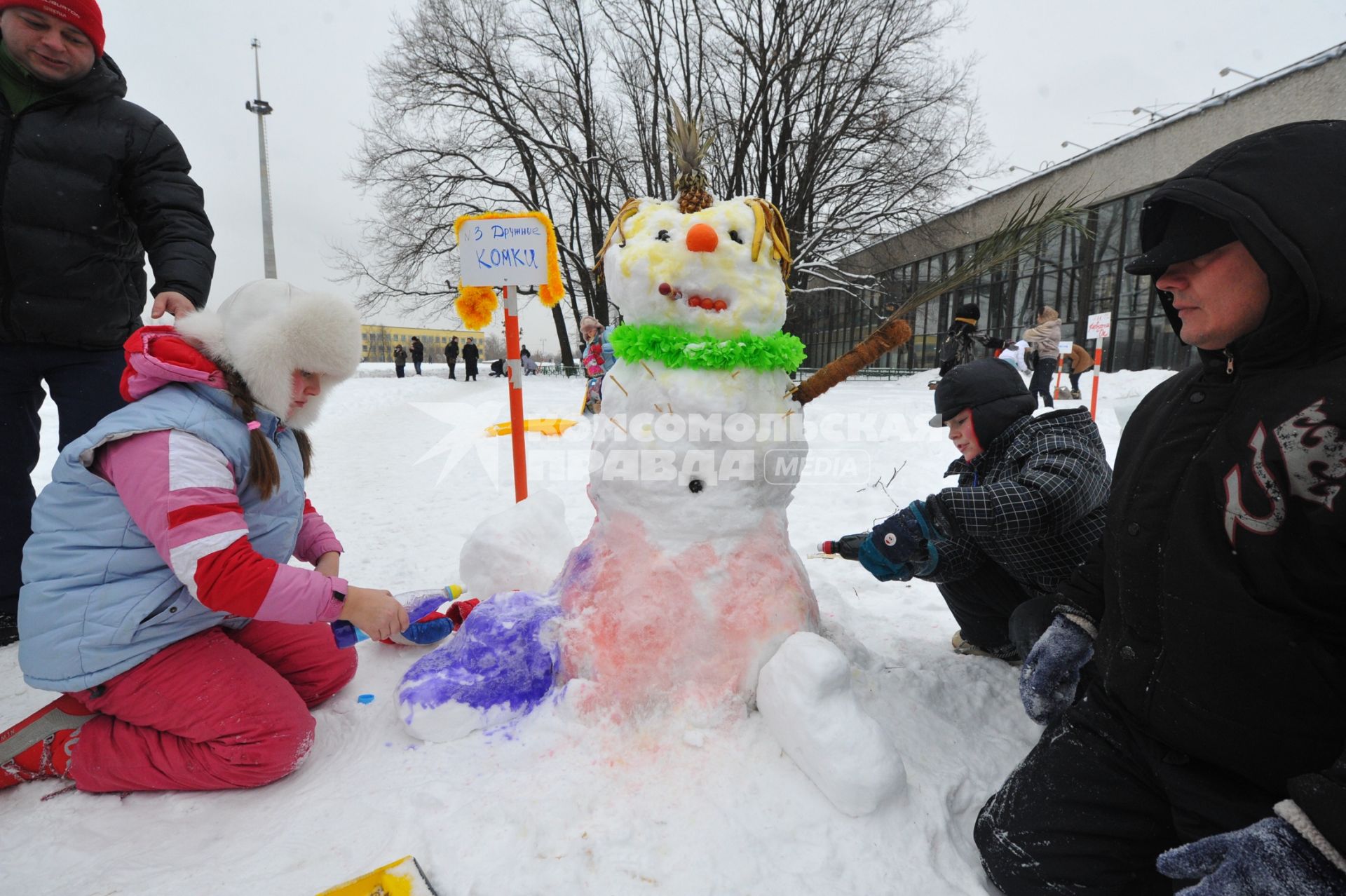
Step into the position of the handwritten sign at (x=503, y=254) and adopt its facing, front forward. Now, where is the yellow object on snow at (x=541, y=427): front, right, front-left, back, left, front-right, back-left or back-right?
back

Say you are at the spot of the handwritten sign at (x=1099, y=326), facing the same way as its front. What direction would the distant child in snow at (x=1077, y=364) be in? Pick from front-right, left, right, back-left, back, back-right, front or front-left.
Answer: back

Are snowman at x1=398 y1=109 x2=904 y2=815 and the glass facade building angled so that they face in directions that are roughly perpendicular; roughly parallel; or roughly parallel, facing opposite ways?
roughly perpendicular

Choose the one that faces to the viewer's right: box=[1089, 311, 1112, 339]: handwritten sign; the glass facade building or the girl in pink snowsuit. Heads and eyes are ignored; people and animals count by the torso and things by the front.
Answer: the girl in pink snowsuit

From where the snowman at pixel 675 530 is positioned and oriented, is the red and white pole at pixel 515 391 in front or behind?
behind

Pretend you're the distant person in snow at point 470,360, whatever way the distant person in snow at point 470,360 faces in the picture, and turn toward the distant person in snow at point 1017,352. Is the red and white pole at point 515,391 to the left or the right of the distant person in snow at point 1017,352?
right

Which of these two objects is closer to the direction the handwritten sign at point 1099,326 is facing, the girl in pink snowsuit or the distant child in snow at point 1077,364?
the girl in pink snowsuit

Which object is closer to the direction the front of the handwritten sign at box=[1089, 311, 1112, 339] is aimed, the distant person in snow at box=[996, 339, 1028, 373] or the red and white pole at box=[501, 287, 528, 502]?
the red and white pole

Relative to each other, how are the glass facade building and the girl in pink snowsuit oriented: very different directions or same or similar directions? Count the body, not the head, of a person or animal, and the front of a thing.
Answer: very different directions

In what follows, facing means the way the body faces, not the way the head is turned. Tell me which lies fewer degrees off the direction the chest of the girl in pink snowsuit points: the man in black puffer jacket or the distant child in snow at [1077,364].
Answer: the distant child in snow

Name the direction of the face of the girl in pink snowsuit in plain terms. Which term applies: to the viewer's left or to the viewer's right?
to the viewer's right

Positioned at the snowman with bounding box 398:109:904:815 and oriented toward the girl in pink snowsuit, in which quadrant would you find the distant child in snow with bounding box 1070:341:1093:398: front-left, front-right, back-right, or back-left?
back-right

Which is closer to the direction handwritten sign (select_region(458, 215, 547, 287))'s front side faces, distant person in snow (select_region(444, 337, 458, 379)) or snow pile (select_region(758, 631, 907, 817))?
the snow pile
